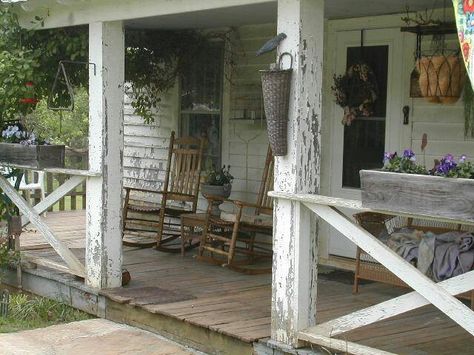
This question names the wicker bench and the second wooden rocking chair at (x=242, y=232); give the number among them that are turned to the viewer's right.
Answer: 0

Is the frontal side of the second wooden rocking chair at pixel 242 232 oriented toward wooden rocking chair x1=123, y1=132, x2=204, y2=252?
no

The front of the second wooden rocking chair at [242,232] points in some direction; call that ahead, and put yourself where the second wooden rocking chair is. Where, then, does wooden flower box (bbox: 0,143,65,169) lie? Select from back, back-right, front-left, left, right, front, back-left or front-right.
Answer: front-right

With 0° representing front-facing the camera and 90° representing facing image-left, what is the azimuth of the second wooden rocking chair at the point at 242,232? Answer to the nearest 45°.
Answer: approximately 45°

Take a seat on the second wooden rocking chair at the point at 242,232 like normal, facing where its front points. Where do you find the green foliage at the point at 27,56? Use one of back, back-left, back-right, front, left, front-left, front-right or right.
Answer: front-right

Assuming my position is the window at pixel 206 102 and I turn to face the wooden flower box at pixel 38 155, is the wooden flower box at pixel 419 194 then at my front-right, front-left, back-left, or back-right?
front-left

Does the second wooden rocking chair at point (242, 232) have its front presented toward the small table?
no

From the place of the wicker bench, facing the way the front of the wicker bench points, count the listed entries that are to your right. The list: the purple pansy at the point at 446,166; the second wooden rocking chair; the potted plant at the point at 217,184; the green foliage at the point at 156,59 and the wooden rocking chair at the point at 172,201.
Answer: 4

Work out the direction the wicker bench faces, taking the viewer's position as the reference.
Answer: facing the viewer and to the left of the viewer

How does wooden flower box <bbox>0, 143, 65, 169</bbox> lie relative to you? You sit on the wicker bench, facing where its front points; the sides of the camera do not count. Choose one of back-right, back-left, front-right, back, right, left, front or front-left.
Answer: front-right

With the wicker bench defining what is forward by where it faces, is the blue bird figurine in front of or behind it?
in front

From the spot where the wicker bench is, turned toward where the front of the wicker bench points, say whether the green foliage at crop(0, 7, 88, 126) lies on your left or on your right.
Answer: on your right
